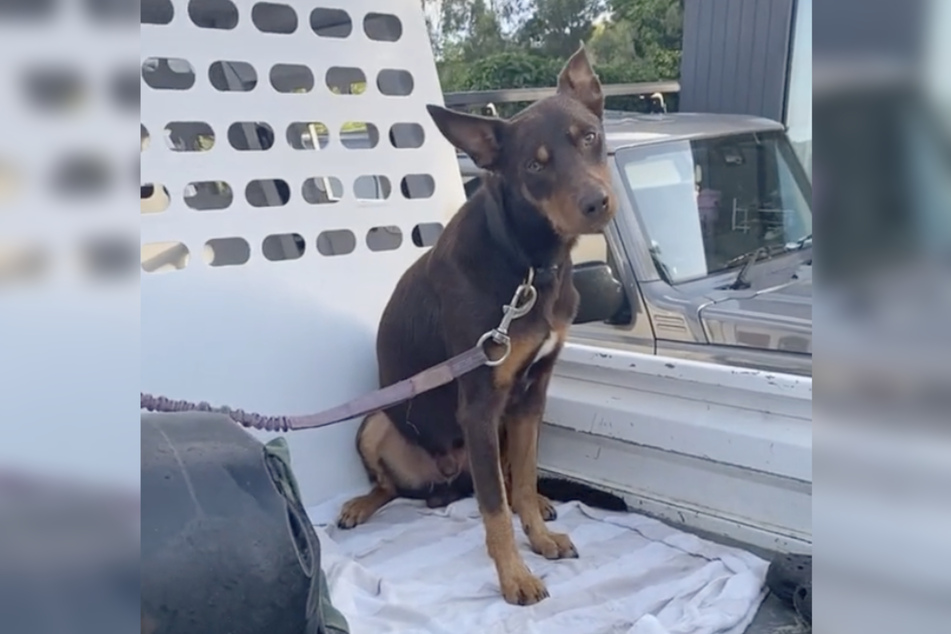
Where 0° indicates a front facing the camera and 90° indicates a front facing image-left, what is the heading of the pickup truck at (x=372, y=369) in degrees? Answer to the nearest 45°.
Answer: approximately 135°

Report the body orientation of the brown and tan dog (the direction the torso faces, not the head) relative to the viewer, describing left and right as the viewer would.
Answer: facing the viewer and to the right of the viewer

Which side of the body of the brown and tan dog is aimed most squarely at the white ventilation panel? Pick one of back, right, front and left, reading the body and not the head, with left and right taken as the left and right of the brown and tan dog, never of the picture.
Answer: back
